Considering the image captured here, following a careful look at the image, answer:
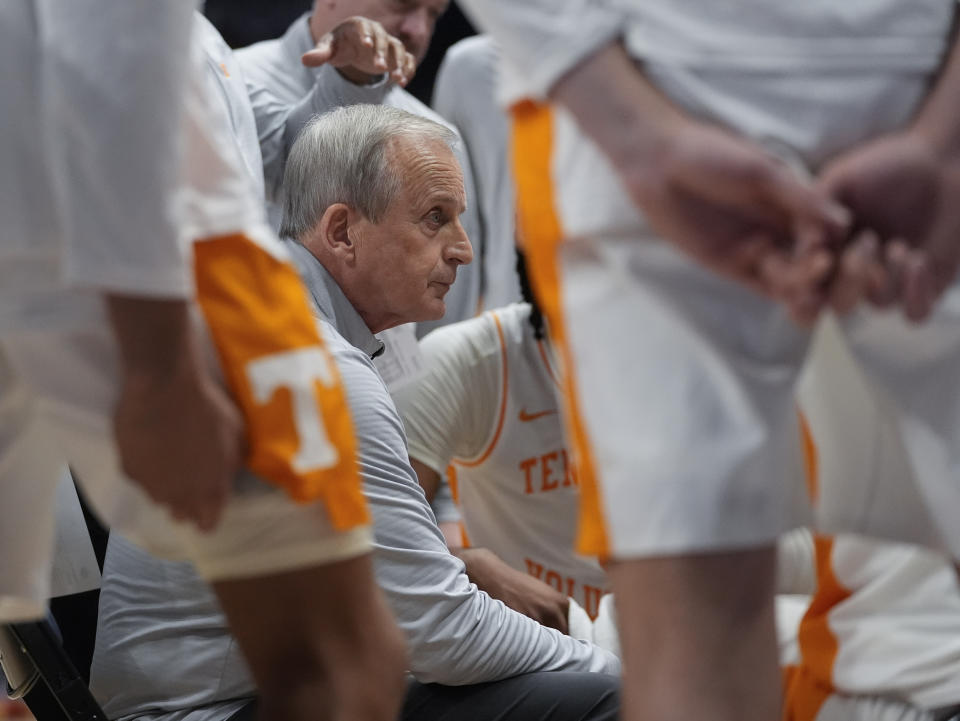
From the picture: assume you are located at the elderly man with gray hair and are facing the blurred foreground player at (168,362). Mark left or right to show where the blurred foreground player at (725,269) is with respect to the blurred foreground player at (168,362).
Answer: left

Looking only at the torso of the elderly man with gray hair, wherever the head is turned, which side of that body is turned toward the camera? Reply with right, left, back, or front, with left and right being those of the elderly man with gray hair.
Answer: right

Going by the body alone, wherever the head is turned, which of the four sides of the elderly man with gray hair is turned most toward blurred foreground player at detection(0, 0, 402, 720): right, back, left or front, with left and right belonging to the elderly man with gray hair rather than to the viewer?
right

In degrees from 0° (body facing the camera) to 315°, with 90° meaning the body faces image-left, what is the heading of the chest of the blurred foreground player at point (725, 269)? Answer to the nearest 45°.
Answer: approximately 180°

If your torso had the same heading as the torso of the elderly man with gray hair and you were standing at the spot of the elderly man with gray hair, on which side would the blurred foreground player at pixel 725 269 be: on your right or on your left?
on your right

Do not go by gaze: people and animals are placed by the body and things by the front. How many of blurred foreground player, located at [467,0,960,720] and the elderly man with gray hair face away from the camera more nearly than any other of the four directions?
1

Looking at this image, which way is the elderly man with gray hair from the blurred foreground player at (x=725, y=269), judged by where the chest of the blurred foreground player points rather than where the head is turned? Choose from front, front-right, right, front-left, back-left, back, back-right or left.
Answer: front-left

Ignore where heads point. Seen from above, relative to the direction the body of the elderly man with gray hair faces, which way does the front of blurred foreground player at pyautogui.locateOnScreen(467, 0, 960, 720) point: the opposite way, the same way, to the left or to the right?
to the left
